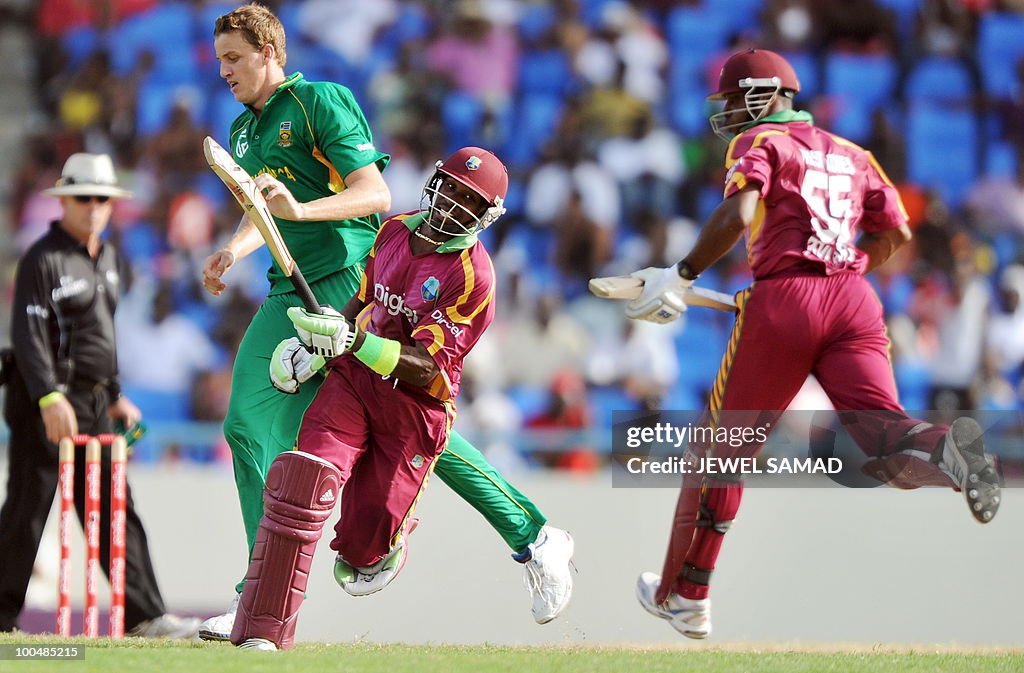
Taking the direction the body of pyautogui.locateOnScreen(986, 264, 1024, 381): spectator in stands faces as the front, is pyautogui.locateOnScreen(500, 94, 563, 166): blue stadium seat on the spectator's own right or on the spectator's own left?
on the spectator's own right

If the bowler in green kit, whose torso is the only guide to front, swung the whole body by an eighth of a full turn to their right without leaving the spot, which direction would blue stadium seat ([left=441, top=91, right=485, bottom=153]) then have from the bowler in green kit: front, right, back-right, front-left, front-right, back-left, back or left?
right

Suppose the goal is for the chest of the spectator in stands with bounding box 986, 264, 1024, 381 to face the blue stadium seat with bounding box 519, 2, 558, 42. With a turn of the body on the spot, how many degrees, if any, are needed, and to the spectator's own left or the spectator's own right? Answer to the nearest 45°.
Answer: approximately 90° to the spectator's own right

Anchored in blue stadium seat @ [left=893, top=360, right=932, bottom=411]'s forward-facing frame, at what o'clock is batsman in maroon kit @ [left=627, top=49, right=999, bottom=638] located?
The batsman in maroon kit is roughly at 12 o'clock from the blue stadium seat.
